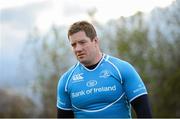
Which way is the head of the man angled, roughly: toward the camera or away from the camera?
toward the camera

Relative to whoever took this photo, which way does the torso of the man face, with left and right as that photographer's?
facing the viewer and to the left of the viewer
